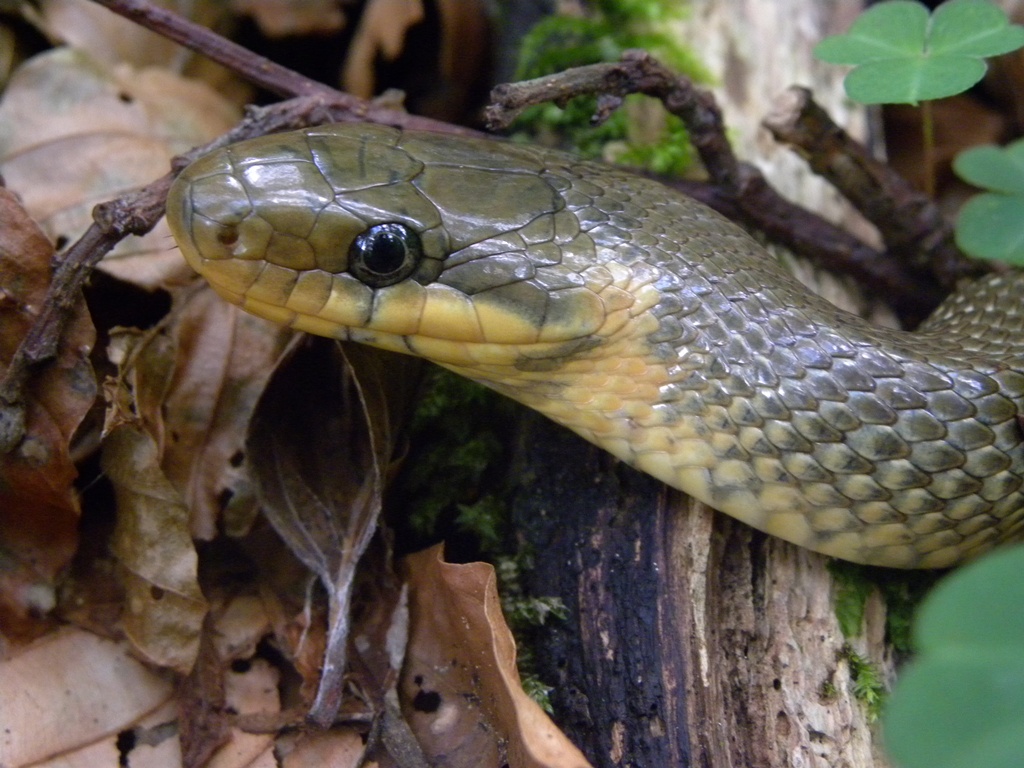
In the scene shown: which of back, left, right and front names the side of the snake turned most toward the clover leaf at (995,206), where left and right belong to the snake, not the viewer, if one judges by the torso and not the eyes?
back

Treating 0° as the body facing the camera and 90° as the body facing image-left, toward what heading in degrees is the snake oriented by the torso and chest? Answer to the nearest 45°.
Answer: approximately 90°

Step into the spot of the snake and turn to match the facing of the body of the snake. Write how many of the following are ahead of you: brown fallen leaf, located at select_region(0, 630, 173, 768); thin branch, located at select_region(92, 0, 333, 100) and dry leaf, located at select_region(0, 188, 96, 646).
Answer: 3
